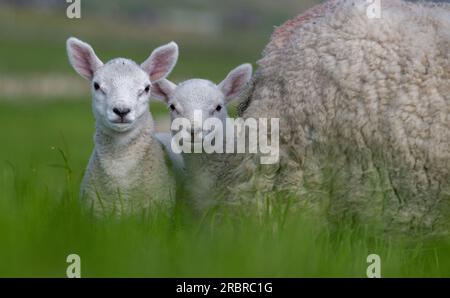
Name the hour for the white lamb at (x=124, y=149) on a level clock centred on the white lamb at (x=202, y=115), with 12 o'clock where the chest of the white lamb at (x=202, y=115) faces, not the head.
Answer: the white lamb at (x=124, y=149) is roughly at 3 o'clock from the white lamb at (x=202, y=115).

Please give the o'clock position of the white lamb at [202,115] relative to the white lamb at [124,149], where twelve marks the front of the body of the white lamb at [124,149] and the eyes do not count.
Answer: the white lamb at [202,115] is roughly at 9 o'clock from the white lamb at [124,149].

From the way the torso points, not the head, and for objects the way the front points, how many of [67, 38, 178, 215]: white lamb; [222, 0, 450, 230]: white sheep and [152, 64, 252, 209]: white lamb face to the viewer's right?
1

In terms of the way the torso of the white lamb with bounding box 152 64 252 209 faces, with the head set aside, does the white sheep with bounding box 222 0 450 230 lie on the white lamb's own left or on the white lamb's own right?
on the white lamb's own left

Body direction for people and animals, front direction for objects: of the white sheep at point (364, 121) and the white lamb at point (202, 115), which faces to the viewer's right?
the white sheep

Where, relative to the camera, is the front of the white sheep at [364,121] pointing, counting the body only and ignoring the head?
to the viewer's right

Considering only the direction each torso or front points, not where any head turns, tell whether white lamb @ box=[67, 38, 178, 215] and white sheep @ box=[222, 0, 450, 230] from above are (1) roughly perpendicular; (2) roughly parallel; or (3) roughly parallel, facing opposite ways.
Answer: roughly perpendicular

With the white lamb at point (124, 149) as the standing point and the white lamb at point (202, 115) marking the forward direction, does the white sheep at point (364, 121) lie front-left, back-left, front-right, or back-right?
front-right

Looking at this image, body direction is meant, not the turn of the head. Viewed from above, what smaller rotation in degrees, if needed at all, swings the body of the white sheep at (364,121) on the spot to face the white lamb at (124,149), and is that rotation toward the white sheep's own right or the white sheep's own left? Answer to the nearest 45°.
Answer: approximately 180°

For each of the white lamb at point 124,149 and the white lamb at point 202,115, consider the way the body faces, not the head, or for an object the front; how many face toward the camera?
2

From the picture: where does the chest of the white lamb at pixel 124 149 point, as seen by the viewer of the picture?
toward the camera

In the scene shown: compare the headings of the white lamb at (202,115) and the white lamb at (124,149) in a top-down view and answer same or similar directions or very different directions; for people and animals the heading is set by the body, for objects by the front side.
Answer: same or similar directions

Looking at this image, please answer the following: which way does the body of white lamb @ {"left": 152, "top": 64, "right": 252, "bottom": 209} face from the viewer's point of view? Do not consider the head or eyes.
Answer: toward the camera

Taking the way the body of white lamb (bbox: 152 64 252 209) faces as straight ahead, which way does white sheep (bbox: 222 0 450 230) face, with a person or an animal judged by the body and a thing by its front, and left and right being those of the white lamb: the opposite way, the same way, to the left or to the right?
to the left

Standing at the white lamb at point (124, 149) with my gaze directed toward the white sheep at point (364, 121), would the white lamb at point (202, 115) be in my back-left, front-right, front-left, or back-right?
front-left
